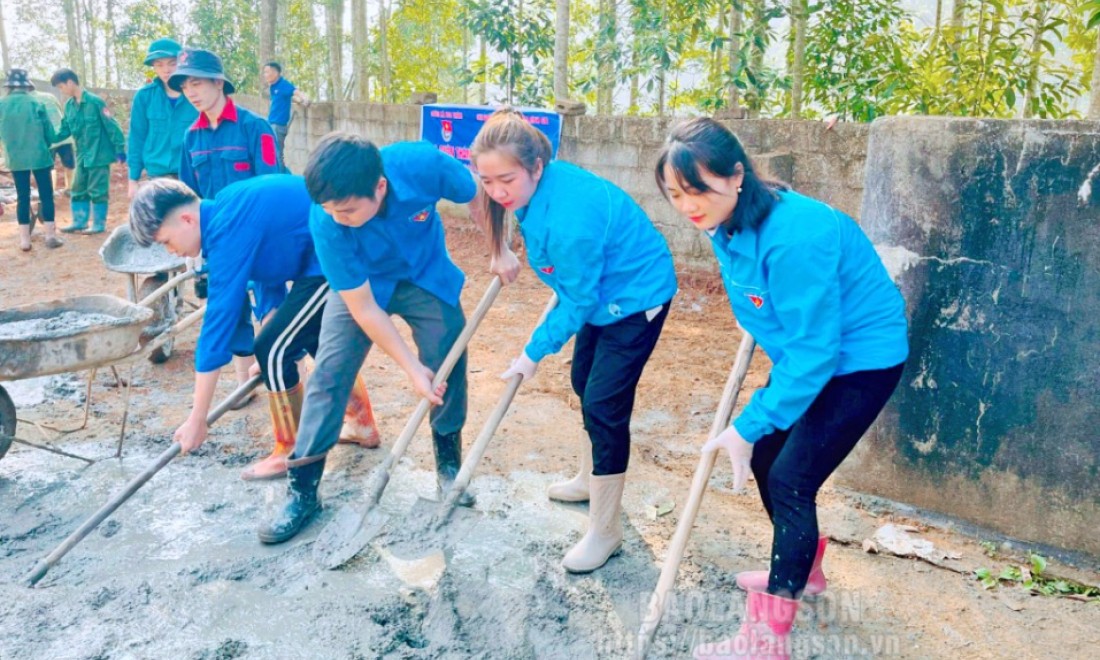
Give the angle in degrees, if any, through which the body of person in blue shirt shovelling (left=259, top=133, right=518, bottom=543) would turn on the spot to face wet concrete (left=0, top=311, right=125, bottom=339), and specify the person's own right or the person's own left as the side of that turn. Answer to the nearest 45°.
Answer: approximately 90° to the person's own right

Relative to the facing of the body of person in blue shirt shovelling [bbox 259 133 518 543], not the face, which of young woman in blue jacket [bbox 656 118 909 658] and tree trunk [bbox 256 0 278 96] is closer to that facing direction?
the young woman in blue jacket

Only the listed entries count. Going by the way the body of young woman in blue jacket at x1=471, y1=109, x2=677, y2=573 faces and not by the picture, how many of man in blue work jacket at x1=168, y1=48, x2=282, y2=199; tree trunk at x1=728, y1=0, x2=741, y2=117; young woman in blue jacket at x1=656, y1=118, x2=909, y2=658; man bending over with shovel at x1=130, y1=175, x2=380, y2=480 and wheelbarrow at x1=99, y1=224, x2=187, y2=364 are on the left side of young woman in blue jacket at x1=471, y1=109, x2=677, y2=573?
1

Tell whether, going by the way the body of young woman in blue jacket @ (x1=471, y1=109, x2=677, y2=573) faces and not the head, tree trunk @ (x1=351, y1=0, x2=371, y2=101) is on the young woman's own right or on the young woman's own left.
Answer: on the young woman's own right

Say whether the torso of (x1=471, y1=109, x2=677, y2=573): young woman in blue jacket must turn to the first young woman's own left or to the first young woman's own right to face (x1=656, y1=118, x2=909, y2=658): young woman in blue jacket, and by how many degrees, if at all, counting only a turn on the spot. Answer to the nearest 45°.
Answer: approximately 90° to the first young woman's own left

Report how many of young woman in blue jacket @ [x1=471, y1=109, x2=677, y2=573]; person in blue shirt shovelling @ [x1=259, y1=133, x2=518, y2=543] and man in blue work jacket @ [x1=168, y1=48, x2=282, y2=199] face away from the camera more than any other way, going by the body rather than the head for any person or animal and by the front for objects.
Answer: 0

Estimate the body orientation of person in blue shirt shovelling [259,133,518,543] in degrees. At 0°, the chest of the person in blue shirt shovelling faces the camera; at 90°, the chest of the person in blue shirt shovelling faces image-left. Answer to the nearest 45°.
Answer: approximately 45°

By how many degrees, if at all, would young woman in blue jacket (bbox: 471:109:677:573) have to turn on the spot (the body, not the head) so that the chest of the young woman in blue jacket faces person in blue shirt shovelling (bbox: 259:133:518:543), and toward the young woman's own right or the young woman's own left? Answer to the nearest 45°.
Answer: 0° — they already face them

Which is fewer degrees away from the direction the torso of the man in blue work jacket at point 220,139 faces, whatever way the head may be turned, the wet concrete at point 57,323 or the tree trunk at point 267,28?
the wet concrete

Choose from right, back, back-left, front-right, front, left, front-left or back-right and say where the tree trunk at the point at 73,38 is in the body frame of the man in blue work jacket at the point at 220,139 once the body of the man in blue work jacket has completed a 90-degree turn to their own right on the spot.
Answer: front-right

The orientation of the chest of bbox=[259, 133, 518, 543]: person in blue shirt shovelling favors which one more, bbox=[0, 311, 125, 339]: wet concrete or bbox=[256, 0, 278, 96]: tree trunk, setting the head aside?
the wet concrete
